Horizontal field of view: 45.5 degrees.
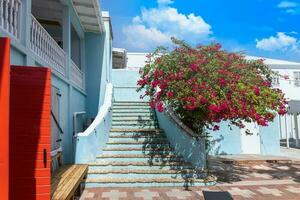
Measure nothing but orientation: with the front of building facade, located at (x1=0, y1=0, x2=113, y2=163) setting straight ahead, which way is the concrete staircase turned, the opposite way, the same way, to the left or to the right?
to the right

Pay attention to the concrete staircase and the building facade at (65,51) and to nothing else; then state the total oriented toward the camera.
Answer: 1

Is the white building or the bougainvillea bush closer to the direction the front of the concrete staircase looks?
the bougainvillea bush

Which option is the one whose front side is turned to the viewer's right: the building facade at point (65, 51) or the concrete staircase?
the building facade

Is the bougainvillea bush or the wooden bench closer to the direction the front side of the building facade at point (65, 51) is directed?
the bougainvillea bush

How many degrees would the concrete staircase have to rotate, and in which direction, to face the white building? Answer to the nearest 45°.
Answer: approximately 135° to its left

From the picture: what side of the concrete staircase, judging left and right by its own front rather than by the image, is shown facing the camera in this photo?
front

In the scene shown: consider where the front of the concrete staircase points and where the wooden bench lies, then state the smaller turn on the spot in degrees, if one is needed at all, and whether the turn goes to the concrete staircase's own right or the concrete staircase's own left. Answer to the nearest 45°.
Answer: approximately 45° to the concrete staircase's own right

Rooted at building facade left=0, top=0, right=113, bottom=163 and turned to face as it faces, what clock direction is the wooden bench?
The wooden bench is roughly at 3 o'clock from the building facade.

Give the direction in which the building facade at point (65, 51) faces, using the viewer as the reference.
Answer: facing to the right of the viewer

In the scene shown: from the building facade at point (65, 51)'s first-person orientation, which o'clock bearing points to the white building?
The white building is roughly at 11 o'clock from the building facade.
